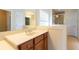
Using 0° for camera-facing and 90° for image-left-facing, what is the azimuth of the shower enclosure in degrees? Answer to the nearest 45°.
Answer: approximately 45°

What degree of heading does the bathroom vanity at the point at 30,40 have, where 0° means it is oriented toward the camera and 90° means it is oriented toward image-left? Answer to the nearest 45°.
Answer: approximately 315°

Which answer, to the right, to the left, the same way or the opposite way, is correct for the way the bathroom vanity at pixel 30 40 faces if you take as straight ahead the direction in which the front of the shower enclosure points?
to the left
